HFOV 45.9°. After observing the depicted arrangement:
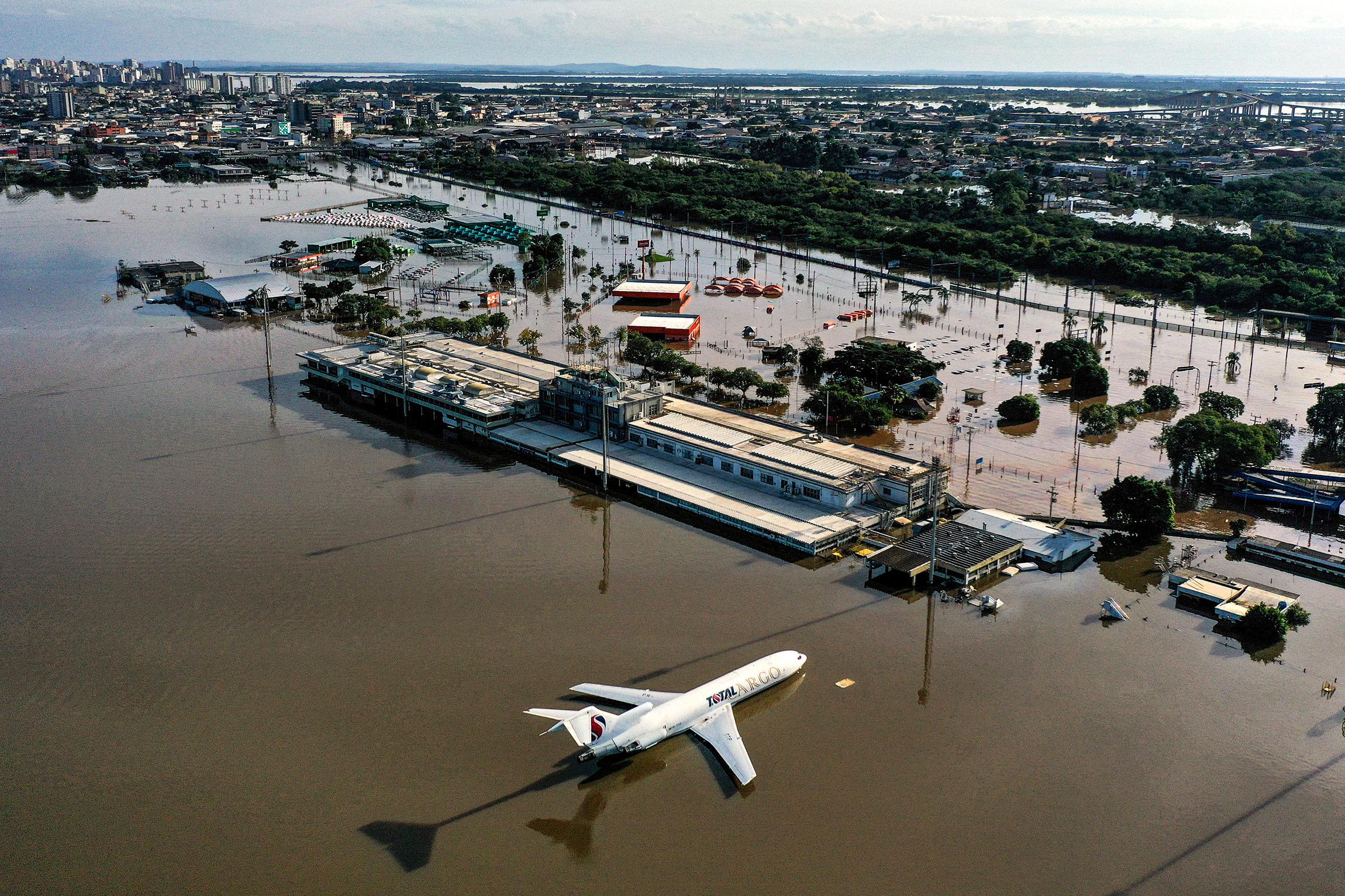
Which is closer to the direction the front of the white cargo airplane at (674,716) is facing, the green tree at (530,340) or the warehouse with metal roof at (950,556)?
the warehouse with metal roof

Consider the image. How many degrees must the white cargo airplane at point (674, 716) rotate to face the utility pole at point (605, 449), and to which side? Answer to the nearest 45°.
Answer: approximately 45° to its left

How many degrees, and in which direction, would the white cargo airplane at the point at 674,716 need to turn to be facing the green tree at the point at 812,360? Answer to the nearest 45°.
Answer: approximately 45° to its left

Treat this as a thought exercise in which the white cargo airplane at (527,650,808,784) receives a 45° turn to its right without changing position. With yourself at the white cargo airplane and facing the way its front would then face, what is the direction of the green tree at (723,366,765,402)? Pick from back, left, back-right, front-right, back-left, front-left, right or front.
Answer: left

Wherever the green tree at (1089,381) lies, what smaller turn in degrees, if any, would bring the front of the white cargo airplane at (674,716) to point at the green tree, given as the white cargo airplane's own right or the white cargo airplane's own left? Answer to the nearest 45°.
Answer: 0° — it already faces it

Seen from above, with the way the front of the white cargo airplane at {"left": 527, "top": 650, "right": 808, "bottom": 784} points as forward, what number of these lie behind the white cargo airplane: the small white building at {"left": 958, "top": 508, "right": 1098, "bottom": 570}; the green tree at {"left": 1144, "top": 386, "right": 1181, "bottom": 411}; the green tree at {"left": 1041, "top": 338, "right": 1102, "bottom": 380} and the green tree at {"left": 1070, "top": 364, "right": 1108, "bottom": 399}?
0

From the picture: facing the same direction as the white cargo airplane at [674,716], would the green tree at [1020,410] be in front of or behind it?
in front

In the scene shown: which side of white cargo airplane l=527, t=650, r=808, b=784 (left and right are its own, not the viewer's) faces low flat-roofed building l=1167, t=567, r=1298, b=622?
front

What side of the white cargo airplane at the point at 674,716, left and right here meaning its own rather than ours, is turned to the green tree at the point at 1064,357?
front

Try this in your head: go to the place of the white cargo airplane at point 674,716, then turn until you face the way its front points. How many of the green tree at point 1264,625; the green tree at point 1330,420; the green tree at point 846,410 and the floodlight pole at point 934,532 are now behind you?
0

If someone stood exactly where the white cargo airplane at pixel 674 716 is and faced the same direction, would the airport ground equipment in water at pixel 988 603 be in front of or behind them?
in front

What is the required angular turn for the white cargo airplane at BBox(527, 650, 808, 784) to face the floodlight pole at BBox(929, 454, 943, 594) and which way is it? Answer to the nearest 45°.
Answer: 0° — it already faces it

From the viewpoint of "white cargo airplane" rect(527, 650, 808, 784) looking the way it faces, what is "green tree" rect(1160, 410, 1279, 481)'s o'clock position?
The green tree is roughly at 12 o'clock from the white cargo airplane.

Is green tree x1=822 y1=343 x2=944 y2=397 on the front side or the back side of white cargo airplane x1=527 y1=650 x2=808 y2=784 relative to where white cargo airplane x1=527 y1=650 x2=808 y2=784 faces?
on the front side

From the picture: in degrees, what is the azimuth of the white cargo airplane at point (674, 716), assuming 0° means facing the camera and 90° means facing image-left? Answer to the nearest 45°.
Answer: approximately 225°

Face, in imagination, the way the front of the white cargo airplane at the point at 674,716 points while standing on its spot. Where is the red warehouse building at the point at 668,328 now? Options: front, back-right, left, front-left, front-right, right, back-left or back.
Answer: front-left

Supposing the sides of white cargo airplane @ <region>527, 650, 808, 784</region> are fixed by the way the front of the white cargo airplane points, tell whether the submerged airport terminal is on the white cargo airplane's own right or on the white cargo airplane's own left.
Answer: on the white cargo airplane's own left
